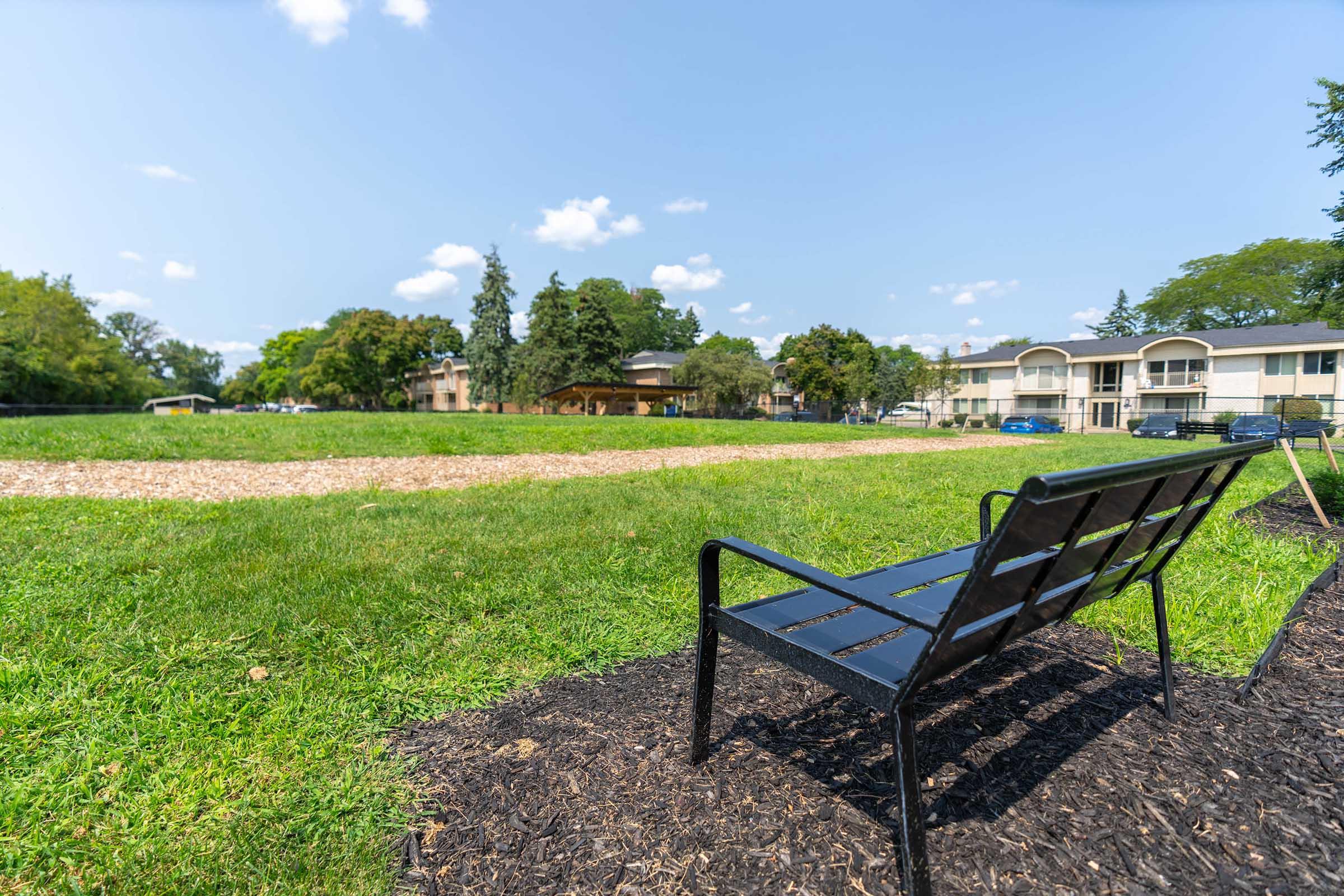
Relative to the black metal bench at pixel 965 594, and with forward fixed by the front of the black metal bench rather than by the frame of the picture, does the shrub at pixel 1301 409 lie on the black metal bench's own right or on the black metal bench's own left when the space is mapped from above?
on the black metal bench's own right

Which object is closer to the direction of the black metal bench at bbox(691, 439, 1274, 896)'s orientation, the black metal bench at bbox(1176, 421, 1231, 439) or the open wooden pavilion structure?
the open wooden pavilion structure

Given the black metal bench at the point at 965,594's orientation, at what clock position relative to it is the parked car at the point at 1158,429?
The parked car is roughly at 2 o'clock from the black metal bench.

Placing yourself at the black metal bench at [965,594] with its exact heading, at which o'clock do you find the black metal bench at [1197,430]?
the black metal bench at [1197,430] is roughly at 2 o'clock from the black metal bench at [965,594].

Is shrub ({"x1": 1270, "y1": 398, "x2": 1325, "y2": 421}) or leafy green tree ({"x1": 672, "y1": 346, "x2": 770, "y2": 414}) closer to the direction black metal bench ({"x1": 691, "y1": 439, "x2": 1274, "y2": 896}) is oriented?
the leafy green tree

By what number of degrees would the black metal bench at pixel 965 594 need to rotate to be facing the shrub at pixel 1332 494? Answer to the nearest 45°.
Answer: approximately 90° to its right

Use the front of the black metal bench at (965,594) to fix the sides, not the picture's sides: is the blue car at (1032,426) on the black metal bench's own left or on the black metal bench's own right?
on the black metal bench's own right

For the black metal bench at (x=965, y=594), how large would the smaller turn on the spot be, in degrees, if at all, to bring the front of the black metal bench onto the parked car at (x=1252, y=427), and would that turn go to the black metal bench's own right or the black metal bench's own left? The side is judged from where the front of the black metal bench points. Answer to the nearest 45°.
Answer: approximately 45° to the black metal bench's own right

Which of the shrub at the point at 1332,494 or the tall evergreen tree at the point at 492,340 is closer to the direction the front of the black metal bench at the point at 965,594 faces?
the tall evergreen tree

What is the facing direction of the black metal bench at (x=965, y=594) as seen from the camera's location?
facing away from the viewer and to the left of the viewer
